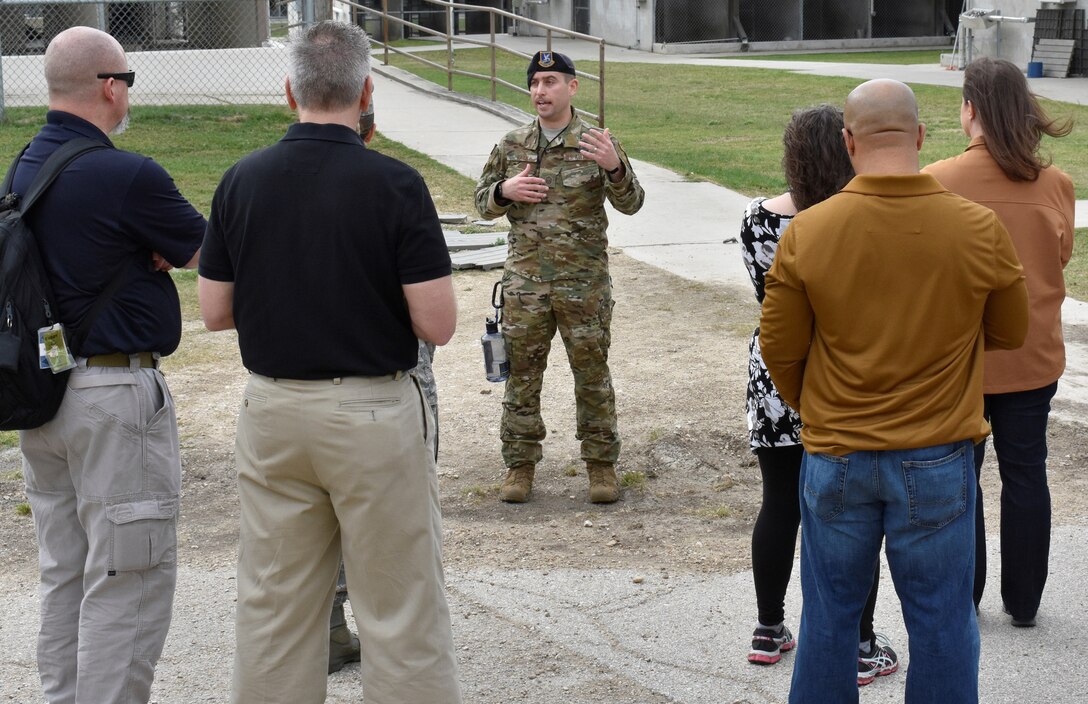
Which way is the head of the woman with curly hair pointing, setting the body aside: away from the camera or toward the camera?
away from the camera

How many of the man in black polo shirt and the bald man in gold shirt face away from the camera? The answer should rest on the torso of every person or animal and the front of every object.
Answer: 2

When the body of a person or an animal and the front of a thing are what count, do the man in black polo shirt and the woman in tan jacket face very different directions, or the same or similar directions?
same or similar directions

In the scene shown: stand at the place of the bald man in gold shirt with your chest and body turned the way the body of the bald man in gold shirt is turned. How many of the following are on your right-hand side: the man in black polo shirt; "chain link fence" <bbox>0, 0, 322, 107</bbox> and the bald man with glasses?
0

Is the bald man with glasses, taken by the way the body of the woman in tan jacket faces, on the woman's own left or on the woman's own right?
on the woman's own left

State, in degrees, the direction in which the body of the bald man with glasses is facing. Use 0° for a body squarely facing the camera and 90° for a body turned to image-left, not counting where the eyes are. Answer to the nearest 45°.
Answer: approximately 225°

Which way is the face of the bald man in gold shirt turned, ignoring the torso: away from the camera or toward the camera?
away from the camera

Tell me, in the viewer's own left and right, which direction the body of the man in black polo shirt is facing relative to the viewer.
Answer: facing away from the viewer

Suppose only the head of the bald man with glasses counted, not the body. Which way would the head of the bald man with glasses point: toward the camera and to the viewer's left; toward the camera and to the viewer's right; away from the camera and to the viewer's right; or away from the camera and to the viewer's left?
away from the camera and to the viewer's right

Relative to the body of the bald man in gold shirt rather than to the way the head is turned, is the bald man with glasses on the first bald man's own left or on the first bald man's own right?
on the first bald man's own left

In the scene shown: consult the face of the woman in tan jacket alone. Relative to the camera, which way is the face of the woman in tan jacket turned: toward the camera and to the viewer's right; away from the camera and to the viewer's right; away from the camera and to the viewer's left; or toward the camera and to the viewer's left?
away from the camera and to the viewer's left

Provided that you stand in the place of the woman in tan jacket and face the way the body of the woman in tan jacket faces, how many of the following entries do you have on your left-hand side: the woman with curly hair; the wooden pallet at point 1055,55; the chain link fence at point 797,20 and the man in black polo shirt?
2

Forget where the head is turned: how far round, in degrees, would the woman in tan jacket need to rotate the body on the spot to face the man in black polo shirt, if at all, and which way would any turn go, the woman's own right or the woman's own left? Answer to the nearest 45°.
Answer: approximately 90° to the woman's own left

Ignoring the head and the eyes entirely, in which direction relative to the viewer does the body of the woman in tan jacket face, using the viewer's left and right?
facing away from the viewer and to the left of the viewer

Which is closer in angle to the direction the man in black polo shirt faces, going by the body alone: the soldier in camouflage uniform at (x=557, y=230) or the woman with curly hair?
the soldier in camouflage uniform

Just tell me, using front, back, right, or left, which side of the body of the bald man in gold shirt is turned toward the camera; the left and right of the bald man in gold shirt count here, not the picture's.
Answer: back

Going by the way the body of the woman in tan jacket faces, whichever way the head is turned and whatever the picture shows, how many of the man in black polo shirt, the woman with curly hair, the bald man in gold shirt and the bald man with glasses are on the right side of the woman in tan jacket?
0

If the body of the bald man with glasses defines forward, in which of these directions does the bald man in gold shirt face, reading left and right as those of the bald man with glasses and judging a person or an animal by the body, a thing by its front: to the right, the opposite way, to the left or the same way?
the same way
